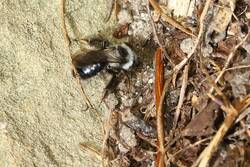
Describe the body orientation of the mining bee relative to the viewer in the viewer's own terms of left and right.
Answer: facing to the right of the viewer

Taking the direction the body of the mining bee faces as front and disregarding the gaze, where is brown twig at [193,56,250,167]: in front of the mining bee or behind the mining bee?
in front
